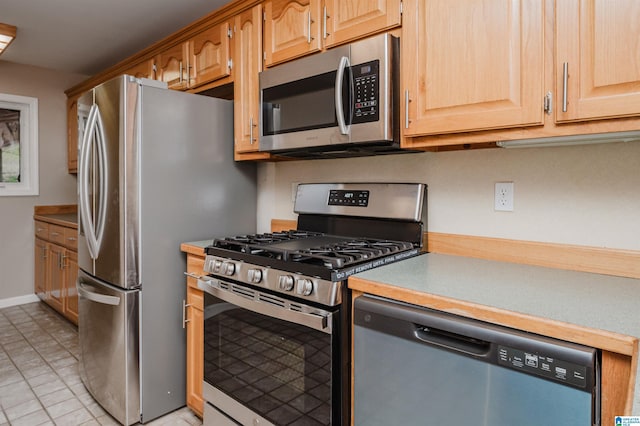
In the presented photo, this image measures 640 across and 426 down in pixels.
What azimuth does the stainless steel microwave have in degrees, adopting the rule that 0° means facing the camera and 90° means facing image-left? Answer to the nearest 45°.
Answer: approximately 45°

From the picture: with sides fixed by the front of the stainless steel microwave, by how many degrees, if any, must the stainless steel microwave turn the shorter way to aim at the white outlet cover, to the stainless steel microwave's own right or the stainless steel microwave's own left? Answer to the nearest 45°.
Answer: approximately 135° to the stainless steel microwave's own left

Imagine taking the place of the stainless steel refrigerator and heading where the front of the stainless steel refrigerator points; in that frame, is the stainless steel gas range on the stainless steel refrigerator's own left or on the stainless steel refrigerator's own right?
on the stainless steel refrigerator's own left

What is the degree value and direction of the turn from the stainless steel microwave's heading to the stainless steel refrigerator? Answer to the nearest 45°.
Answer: approximately 45° to its right

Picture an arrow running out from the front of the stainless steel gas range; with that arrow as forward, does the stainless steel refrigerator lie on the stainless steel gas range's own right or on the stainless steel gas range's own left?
on the stainless steel gas range's own right

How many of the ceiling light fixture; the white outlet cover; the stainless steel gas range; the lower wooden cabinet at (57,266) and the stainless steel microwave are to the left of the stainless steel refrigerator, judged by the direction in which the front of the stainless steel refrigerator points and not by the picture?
3
